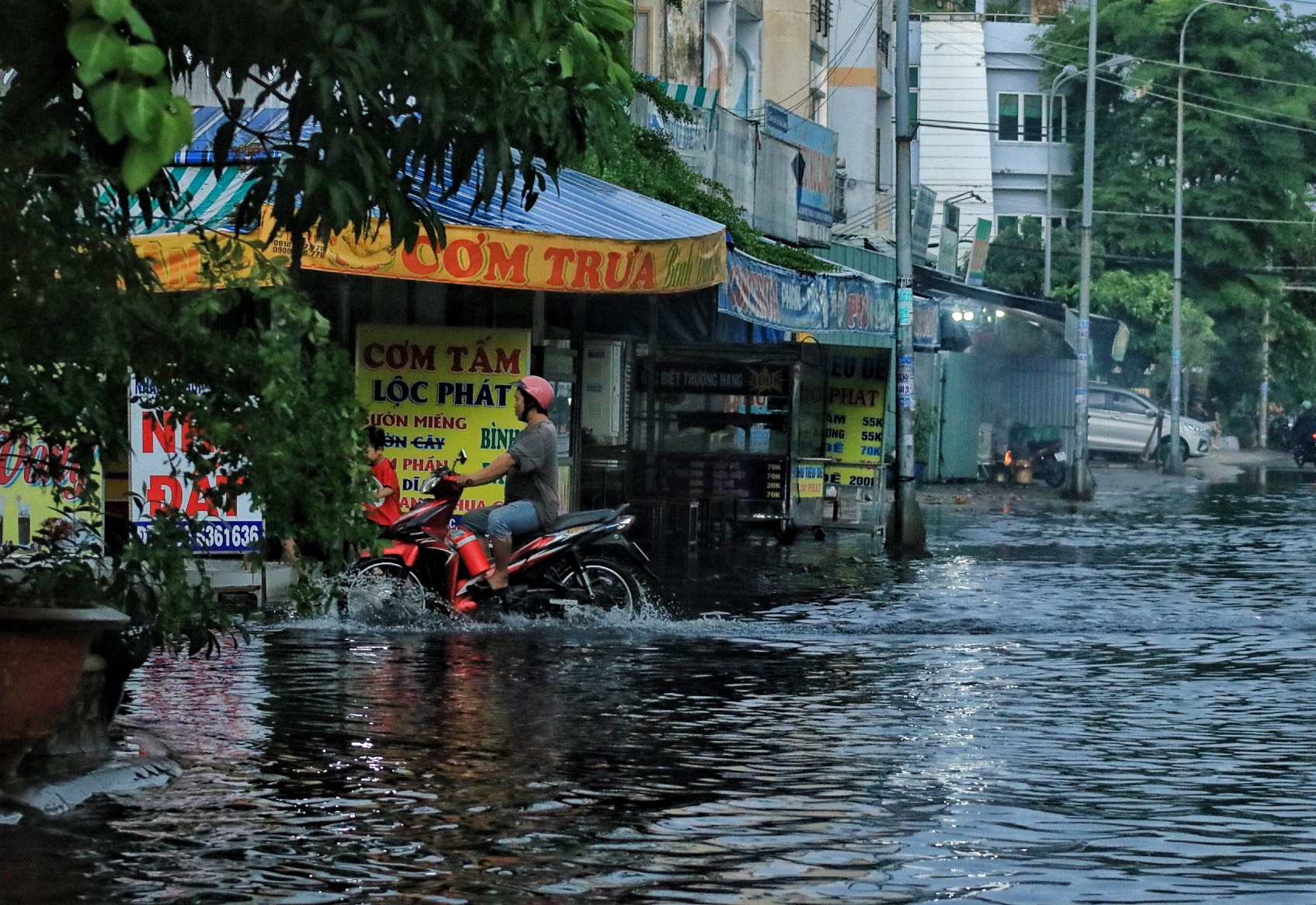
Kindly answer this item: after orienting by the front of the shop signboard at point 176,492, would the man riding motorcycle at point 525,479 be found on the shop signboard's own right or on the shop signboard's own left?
on the shop signboard's own left

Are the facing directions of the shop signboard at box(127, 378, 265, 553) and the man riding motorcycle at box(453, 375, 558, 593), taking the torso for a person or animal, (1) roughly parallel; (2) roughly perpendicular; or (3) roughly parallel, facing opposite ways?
roughly perpendicular

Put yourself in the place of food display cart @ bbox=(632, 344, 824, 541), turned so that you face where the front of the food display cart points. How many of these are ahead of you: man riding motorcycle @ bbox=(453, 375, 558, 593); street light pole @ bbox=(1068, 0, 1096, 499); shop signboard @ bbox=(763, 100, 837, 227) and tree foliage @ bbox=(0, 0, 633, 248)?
2

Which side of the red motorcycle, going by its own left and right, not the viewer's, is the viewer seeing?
left

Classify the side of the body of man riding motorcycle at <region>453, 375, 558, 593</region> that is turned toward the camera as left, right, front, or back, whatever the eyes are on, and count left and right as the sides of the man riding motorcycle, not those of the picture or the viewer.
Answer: left

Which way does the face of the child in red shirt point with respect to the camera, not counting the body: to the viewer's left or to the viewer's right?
to the viewer's left

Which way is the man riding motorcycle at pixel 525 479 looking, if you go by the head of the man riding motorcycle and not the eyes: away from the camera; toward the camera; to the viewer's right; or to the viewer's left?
to the viewer's left

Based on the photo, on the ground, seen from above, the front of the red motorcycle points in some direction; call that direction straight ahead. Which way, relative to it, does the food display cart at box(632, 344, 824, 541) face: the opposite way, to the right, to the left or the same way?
to the left

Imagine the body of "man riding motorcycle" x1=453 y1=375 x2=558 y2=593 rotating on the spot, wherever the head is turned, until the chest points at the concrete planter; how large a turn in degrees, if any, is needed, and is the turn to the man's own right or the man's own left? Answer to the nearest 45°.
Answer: approximately 90° to the man's own left

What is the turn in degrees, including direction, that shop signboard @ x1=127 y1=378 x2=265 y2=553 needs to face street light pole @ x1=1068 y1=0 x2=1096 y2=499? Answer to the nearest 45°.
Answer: approximately 135° to its left

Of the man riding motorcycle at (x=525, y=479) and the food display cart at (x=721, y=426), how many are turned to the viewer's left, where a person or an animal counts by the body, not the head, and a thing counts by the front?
1

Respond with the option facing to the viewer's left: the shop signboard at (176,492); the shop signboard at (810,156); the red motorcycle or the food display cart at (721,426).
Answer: the red motorcycle
